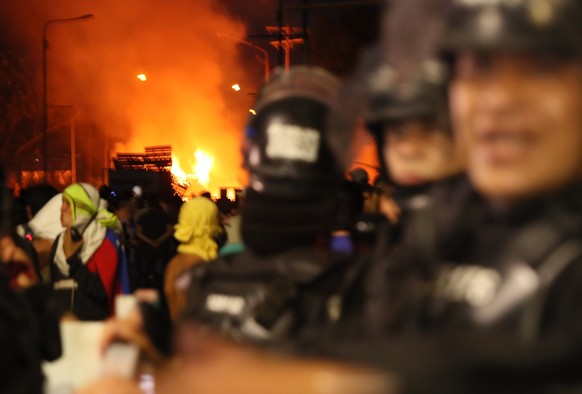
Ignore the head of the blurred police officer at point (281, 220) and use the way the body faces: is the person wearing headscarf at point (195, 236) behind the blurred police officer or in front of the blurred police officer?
in front

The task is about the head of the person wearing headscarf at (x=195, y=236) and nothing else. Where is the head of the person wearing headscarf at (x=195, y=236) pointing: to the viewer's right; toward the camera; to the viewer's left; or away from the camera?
away from the camera

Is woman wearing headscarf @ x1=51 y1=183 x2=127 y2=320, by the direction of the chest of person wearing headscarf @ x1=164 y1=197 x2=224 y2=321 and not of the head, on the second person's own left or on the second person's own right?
on the second person's own left

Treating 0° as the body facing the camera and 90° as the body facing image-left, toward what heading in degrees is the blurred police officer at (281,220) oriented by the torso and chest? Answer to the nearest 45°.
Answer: approximately 180°

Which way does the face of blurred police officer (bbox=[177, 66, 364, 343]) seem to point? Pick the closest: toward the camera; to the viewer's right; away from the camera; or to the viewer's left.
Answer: away from the camera

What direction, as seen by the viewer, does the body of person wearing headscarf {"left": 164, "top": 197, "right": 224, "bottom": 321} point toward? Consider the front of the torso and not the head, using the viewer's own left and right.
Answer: facing away from the viewer

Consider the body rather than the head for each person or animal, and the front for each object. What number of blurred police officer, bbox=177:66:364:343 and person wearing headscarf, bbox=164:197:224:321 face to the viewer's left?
0

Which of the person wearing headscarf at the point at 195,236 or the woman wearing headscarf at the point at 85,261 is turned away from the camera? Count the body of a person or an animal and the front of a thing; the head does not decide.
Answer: the person wearing headscarf at the point at 195,236
